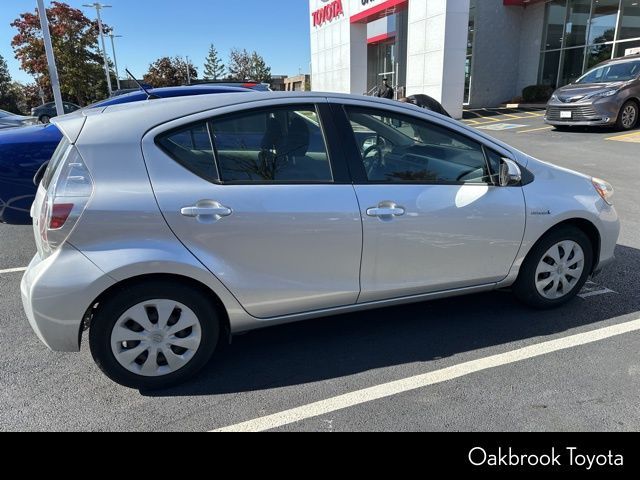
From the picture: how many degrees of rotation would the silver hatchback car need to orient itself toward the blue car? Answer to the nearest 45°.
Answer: approximately 135° to its left

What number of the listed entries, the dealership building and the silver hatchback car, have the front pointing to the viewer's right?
1

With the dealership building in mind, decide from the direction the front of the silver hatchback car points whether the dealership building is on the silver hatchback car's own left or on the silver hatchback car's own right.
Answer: on the silver hatchback car's own left

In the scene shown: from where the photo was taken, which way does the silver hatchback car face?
to the viewer's right

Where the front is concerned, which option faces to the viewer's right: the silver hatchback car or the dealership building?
the silver hatchback car

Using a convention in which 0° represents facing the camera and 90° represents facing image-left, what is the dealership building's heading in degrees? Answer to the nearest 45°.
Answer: approximately 45°

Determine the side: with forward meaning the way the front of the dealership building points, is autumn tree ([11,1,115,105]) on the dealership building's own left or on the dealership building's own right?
on the dealership building's own right

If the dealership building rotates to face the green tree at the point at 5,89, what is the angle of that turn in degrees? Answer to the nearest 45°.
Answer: approximately 45° to its right

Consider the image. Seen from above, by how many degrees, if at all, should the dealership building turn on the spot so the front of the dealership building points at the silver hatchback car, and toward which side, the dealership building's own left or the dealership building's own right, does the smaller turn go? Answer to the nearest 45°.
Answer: approximately 45° to the dealership building's own left

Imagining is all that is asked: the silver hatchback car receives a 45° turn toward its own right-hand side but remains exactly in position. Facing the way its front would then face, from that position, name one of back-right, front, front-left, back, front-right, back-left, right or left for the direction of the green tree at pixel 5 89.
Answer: back
